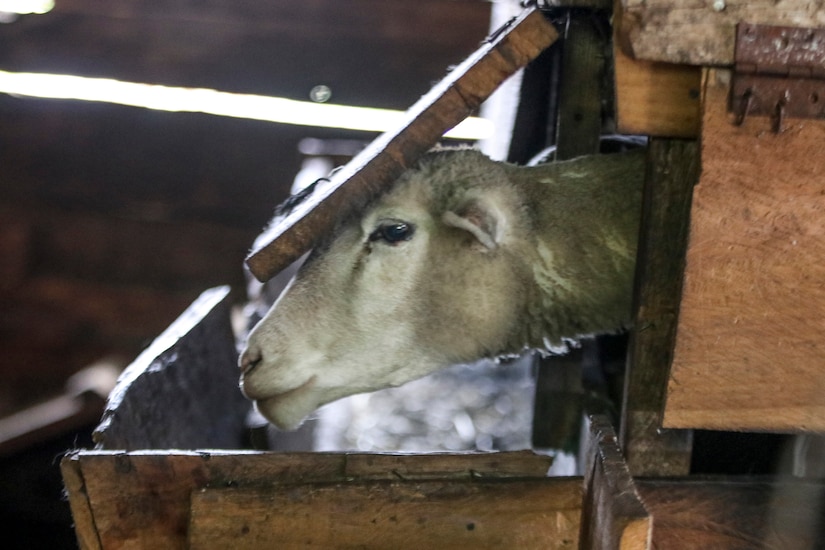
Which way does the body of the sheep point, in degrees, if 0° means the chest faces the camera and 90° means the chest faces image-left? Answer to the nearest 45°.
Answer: approximately 90°

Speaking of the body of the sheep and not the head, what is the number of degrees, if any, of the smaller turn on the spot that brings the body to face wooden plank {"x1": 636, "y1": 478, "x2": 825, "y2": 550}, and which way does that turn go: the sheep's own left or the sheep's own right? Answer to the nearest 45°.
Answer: approximately 135° to the sheep's own left

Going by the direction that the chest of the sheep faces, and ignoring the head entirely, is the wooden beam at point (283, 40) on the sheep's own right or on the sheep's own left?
on the sheep's own right
